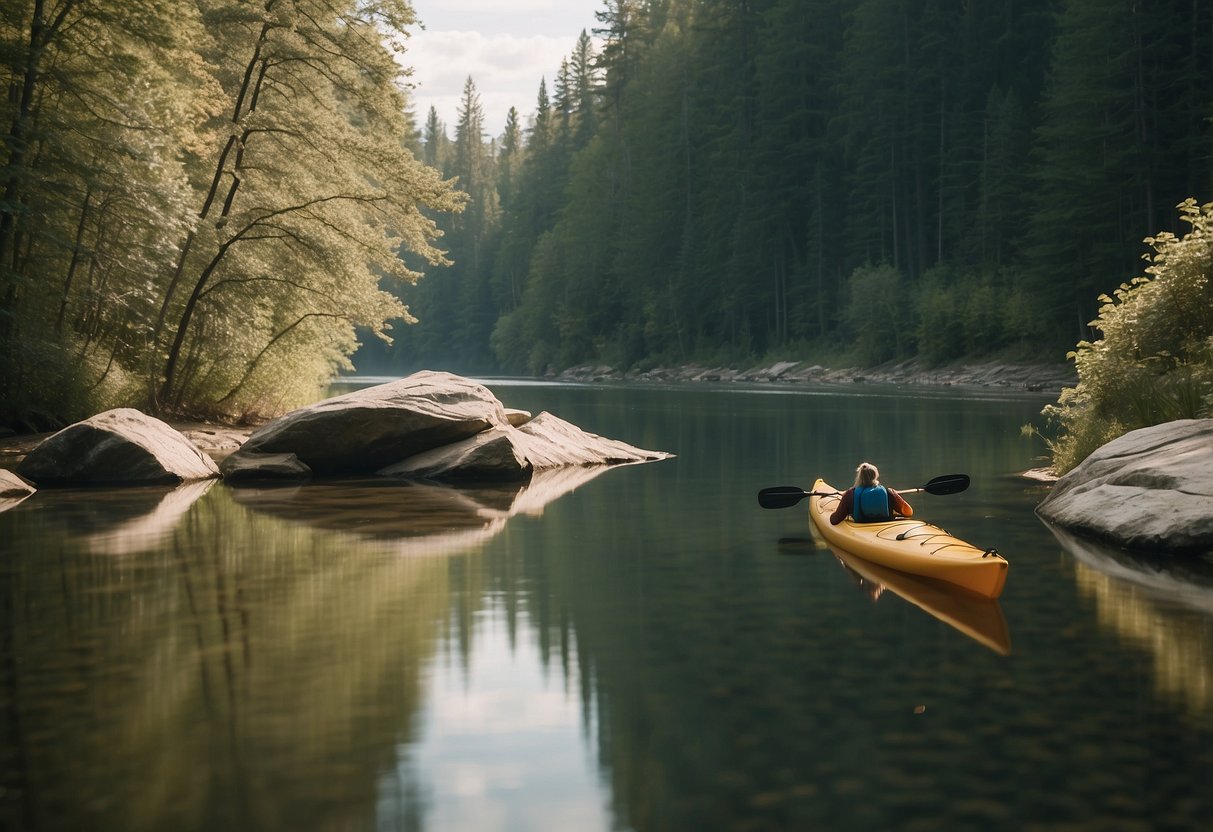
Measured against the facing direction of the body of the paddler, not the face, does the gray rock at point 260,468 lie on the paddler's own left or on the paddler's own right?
on the paddler's own left

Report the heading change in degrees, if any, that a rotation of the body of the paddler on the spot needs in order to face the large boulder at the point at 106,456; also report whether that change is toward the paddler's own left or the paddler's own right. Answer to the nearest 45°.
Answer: approximately 90° to the paddler's own left

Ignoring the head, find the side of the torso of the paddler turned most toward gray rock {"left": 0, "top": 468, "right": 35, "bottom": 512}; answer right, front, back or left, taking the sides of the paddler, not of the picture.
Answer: left

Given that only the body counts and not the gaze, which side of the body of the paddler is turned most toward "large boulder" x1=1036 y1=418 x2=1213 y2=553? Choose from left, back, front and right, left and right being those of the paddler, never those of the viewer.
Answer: right

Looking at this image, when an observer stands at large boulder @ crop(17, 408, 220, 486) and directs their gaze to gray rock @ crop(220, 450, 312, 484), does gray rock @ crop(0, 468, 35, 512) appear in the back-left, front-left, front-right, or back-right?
back-right

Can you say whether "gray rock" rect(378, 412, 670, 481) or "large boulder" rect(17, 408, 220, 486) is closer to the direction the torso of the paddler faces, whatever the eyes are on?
the gray rock

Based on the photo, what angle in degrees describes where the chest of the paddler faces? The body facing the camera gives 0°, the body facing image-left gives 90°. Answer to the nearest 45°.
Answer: approximately 180°

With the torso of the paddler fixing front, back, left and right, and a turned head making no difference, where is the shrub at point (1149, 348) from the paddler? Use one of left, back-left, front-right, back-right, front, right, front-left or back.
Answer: front-right

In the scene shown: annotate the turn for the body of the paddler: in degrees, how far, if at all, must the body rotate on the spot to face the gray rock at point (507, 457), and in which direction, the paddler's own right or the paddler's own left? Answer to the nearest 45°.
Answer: approximately 45° to the paddler's own left
